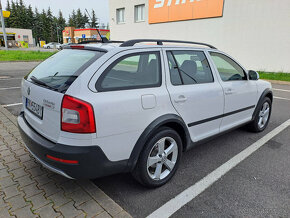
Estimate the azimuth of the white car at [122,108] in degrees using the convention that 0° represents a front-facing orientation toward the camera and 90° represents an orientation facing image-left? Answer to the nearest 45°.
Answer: approximately 225°
